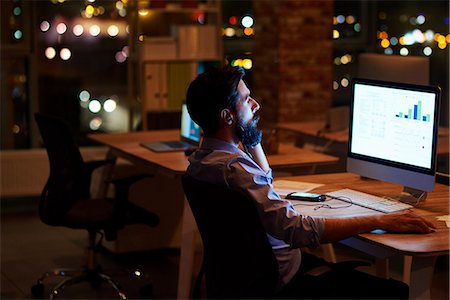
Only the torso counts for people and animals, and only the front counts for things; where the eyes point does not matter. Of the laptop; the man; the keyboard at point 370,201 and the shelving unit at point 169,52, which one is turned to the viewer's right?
the man

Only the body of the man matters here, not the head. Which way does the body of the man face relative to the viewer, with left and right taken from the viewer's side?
facing to the right of the viewer

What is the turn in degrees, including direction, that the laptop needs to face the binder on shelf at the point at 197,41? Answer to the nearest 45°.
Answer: approximately 135° to its right

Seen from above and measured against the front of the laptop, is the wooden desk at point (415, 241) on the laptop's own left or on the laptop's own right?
on the laptop's own left

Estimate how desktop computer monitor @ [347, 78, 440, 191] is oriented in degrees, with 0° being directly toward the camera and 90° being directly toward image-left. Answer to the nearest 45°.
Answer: approximately 45°

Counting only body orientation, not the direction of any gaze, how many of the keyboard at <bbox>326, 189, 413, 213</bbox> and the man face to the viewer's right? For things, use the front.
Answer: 1

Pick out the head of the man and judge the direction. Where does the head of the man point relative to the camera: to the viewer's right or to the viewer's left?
to the viewer's right

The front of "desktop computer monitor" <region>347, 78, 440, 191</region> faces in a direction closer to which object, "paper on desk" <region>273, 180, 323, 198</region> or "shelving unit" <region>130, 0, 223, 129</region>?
the paper on desk

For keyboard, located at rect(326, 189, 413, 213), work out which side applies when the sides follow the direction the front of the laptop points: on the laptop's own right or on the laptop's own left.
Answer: on the laptop's own left

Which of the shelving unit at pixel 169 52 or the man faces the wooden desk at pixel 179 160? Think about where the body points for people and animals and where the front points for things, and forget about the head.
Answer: the shelving unit

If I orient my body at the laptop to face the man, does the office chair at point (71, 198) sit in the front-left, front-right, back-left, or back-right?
front-right

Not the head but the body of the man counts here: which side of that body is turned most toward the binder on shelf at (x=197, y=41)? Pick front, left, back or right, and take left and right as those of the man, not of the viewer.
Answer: left

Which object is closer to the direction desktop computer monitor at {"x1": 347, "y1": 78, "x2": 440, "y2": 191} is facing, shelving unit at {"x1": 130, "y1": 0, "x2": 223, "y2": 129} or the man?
the man
